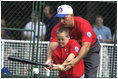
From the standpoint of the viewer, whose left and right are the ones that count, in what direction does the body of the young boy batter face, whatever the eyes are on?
facing the viewer and to the left of the viewer

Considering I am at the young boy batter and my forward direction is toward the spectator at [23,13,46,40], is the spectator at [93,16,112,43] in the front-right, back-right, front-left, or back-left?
front-right

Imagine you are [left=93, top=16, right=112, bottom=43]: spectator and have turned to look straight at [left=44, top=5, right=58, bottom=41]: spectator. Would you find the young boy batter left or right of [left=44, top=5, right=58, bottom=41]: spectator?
left

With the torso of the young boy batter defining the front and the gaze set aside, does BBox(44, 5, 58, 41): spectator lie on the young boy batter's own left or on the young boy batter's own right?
on the young boy batter's own right
